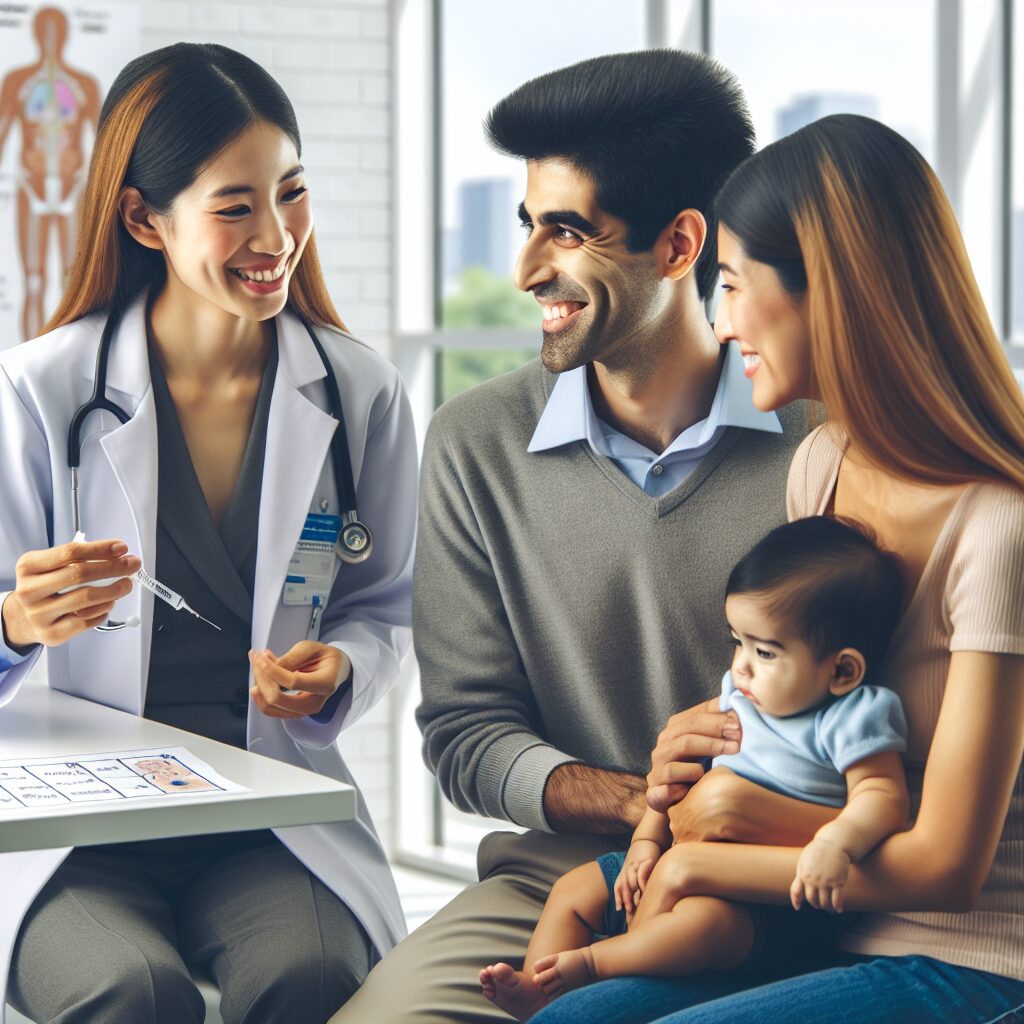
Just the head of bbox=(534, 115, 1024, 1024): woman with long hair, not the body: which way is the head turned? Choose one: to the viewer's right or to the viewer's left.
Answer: to the viewer's left

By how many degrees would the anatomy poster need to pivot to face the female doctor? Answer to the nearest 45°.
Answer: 0° — it already faces them

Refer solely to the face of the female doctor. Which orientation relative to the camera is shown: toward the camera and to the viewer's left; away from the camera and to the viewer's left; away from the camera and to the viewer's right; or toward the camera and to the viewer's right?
toward the camera and to the viewer's right

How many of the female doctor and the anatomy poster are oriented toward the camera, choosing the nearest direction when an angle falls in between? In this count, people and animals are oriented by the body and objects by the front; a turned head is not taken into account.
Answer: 2

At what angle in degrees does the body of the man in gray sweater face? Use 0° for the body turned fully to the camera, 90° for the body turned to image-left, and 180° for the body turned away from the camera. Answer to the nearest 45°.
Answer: approximately 45°

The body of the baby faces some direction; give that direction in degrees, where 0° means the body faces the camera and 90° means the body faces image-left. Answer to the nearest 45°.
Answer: approximately 45°

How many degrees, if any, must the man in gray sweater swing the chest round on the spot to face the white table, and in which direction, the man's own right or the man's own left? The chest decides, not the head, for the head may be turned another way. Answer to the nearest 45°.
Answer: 0° — they already face it

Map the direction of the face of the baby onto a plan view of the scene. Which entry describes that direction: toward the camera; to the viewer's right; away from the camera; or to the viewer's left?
to the viewer's left

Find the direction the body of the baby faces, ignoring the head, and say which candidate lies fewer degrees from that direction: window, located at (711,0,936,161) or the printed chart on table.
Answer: the printed chart on table

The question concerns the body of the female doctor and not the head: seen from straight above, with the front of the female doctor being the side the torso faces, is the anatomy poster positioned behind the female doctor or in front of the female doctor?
behind

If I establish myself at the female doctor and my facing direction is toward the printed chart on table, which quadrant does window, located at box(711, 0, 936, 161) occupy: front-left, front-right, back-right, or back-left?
back-left

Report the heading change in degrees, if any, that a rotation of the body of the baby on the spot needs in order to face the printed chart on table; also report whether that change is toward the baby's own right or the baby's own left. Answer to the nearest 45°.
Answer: approximately 45° to the baby's own right
